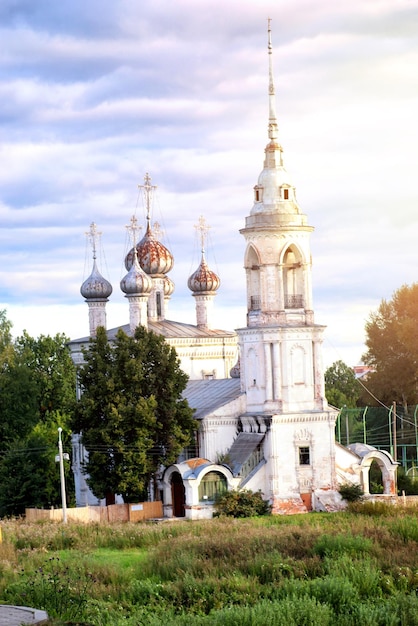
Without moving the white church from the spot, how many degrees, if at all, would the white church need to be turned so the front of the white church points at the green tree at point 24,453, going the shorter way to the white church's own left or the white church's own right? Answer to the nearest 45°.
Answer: approximately 180°

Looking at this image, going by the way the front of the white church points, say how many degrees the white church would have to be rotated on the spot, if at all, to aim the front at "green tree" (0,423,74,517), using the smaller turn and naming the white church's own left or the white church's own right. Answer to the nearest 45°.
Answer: approximately 180°

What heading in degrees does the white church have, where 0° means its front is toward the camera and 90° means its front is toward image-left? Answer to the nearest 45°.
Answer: approximately 315°
